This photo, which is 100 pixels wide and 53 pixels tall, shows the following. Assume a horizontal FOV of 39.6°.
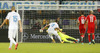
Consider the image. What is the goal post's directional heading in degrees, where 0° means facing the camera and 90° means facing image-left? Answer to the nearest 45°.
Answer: approximately 0°
